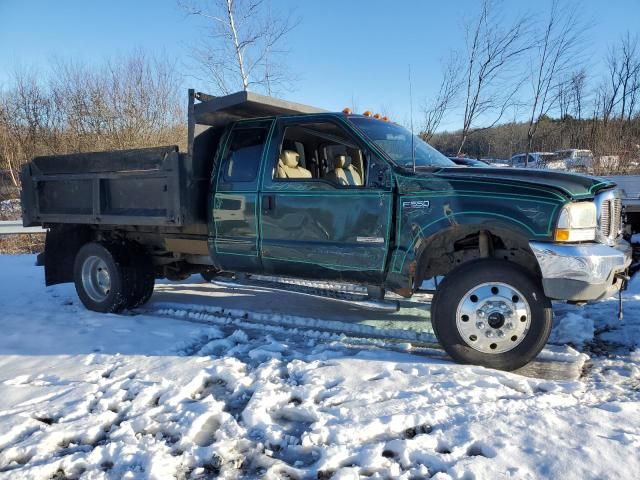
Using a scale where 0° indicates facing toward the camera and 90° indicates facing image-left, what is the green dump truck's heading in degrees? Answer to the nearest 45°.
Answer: approximately 315°

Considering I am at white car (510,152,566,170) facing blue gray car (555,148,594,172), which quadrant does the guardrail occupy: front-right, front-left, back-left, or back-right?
back-right

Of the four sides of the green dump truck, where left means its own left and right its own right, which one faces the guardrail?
back

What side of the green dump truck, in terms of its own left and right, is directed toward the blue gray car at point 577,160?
left

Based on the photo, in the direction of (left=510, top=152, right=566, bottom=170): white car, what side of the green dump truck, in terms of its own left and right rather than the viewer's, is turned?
left
